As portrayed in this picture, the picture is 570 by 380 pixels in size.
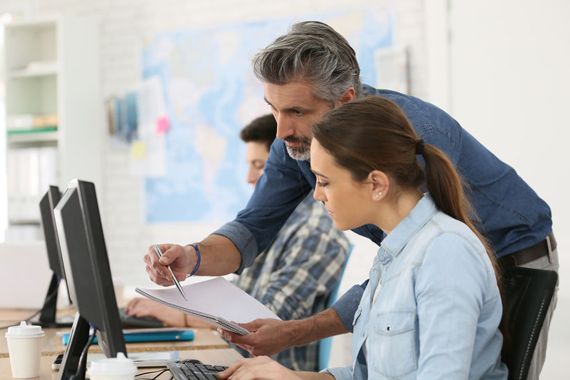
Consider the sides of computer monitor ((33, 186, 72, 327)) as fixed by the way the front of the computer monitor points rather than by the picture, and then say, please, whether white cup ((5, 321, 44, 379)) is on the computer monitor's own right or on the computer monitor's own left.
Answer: on the computer monitor's own right

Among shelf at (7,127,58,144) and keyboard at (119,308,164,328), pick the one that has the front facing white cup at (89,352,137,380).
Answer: the shelf

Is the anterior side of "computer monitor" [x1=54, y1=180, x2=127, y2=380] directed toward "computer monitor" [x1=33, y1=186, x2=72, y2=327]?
no

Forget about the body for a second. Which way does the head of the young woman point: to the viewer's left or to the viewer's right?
to the viewer's left

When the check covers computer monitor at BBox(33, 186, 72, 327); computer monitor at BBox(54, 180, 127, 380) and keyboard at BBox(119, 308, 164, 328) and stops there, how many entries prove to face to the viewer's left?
0

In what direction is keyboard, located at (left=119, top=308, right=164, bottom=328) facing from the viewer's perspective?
to the viewer's right

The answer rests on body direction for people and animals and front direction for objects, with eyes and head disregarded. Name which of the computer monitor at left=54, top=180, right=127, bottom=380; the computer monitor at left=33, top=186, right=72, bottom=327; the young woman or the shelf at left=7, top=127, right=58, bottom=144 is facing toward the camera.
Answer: the shelf

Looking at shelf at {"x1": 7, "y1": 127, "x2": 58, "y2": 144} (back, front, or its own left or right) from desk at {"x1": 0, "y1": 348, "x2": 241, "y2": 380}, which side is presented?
front

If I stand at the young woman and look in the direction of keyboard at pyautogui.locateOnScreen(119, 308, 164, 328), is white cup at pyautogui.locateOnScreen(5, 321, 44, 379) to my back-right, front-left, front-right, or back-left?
front-left

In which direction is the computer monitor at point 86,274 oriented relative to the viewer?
to the viewer's right

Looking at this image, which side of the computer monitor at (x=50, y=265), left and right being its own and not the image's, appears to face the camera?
right

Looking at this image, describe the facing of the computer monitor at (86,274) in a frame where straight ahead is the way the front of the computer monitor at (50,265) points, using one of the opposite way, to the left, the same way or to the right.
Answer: the same way

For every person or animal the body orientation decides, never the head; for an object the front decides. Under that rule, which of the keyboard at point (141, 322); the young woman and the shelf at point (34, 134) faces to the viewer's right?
the keyboard

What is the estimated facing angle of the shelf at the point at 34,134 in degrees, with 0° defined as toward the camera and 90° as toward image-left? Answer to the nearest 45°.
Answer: approximately 0°

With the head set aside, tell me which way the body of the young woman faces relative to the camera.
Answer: to the viewer's left

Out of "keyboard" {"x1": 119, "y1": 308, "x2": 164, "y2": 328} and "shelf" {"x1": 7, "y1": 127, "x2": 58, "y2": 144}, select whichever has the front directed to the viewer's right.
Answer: the keyboard

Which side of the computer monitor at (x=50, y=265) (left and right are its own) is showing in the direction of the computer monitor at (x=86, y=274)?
right

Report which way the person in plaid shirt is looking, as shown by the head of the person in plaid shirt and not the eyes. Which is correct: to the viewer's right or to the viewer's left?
to the viewer's left
